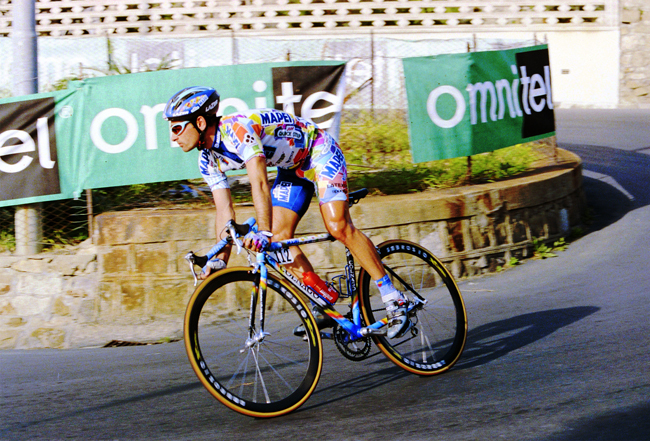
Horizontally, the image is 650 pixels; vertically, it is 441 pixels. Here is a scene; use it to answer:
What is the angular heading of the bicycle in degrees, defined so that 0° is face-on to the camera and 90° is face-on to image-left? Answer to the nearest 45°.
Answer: approximately 45°

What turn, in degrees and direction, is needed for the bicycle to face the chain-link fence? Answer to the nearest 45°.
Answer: approximately 135° to its right
